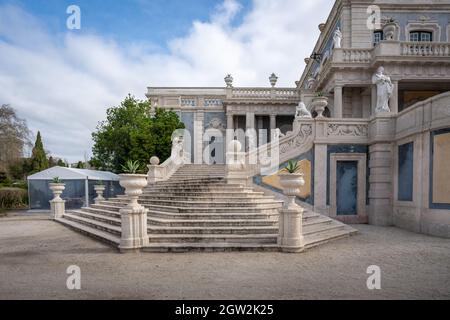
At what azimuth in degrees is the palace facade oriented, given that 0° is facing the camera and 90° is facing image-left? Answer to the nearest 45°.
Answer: approximately 0°

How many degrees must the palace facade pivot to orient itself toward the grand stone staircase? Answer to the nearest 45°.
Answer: approximately 45° to its right

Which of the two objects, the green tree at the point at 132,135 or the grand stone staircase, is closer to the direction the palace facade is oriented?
the grand stone staircase

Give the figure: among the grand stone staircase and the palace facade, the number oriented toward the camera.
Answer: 2

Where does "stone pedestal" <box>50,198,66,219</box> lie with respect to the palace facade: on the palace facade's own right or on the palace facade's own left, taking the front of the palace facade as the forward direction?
on the palace facade's own right
